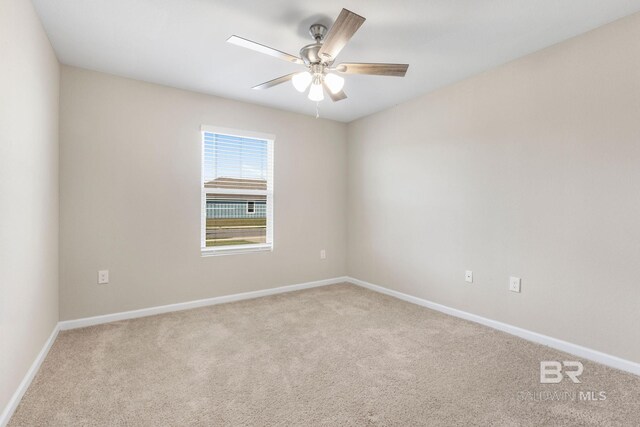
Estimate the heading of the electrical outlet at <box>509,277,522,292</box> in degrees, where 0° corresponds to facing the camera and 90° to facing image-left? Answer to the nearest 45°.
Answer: approximately 45°

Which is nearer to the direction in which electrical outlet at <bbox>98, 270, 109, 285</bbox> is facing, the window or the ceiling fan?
the ceiling fan

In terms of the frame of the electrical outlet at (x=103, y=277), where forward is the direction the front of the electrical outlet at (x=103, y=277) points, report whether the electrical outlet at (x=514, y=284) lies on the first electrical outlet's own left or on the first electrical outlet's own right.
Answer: on the first electrical outlet's own left

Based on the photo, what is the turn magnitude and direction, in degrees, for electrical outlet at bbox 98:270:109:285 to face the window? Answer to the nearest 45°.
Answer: approximately 90° to its left

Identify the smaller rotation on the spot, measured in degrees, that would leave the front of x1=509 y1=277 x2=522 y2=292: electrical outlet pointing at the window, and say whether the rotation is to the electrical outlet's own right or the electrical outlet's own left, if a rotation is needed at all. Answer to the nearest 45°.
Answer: approximately 45° to the electrical outlet's own right

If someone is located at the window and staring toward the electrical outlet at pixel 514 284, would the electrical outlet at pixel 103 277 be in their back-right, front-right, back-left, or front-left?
back-right

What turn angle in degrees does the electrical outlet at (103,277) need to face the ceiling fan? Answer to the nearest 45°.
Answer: approximately 45° to its left

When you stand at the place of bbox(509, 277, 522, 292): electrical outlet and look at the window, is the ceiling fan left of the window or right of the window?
left

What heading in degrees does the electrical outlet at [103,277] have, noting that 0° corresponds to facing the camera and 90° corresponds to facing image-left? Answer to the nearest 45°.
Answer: approximately 0°
